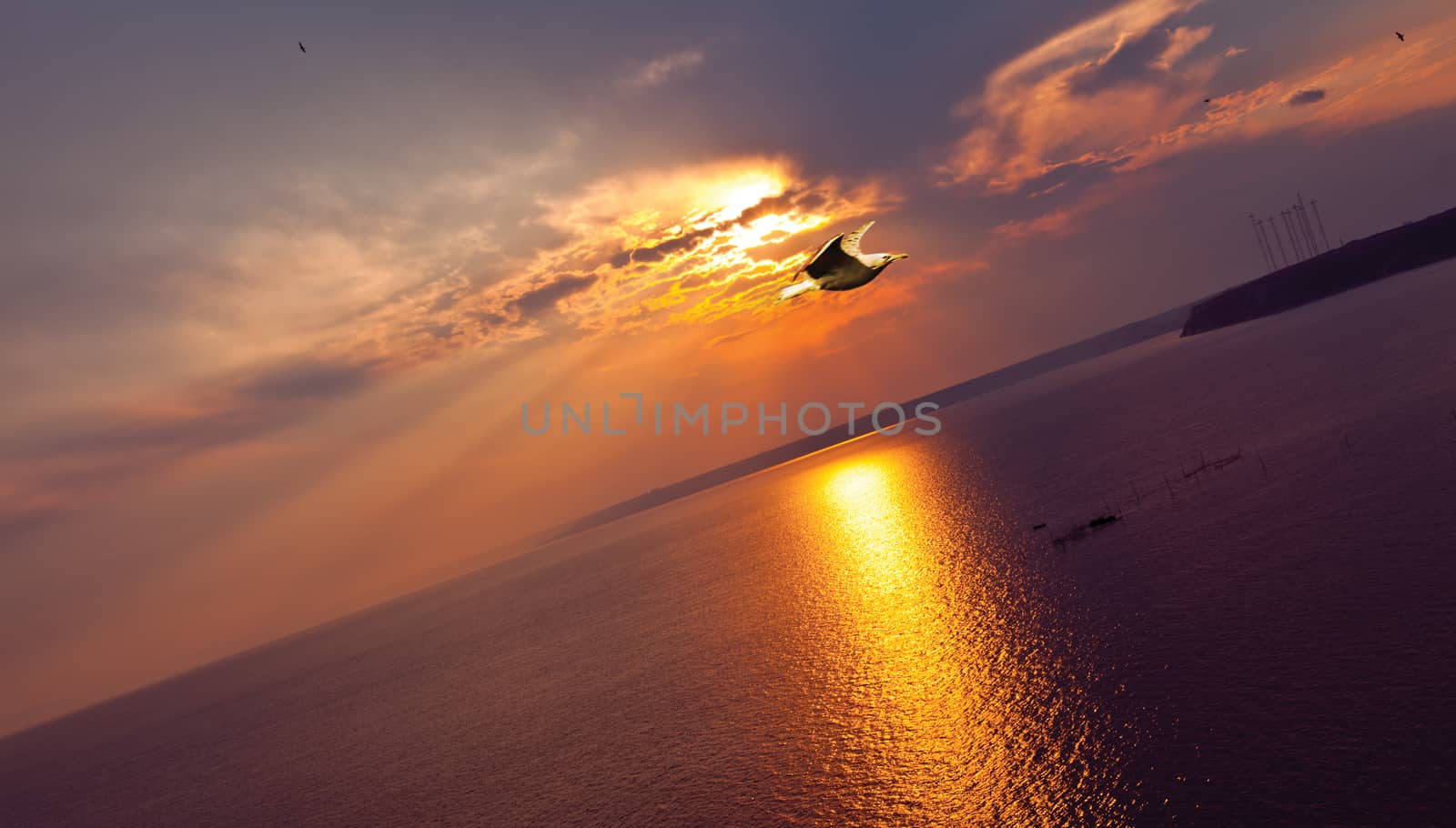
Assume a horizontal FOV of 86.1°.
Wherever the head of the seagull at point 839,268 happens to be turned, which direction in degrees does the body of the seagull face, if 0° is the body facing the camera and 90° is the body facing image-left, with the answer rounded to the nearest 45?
approximately 270°
